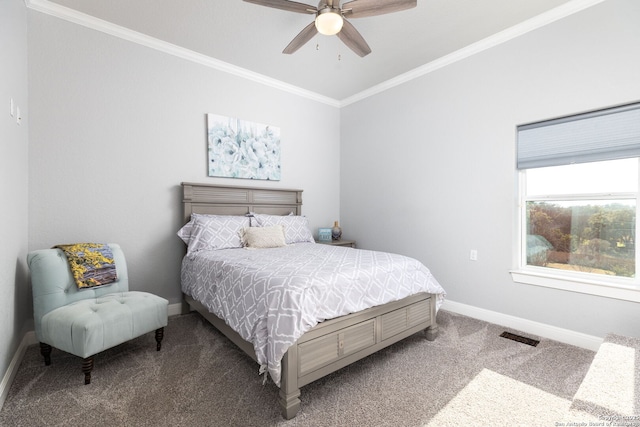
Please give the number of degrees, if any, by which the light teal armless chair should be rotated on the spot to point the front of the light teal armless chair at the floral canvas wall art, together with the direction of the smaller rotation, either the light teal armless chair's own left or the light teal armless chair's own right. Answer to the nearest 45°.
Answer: approximately 90° to the light teal armless chair's own left

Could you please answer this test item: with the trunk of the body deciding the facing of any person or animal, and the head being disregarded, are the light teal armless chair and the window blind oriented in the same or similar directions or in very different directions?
very different directions

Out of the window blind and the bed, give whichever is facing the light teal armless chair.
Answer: the window blind

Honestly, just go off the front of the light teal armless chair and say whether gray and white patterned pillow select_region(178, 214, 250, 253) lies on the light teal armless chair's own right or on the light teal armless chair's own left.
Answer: on the light teal armless chair's own left

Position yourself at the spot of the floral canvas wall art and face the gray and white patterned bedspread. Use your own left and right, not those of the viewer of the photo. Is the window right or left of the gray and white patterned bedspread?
left

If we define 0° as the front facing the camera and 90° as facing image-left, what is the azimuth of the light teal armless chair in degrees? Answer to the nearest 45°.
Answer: approximately 315°
